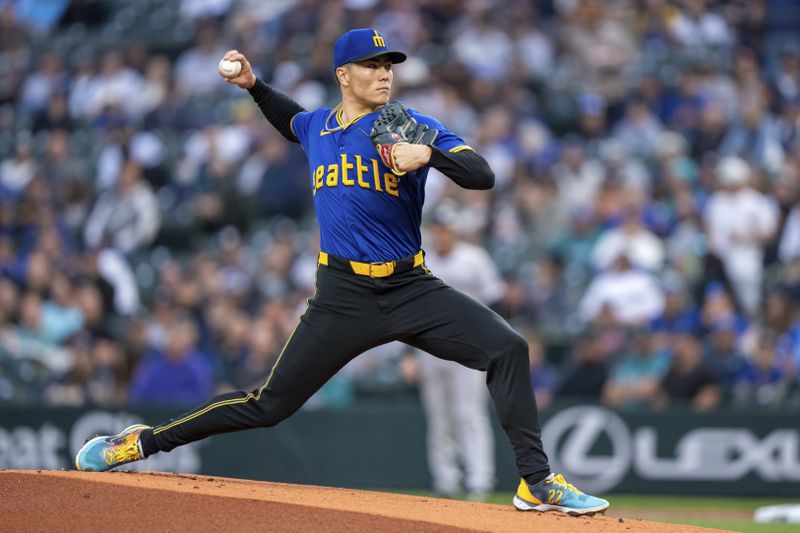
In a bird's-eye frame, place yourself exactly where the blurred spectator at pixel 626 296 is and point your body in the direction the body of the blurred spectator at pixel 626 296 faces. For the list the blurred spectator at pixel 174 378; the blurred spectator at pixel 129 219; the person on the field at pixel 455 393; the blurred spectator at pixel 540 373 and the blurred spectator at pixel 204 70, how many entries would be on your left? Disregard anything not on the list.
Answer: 0

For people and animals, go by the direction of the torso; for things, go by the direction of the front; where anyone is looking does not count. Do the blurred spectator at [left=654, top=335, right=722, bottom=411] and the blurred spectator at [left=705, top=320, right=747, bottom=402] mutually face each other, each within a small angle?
no

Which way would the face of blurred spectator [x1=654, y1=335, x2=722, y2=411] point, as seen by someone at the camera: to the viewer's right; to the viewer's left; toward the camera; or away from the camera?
toward the camera

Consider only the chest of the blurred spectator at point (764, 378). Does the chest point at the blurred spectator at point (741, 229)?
no

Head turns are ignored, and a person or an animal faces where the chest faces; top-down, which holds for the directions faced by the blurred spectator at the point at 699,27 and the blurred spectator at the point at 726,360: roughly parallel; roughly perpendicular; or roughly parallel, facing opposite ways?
roughly parallel

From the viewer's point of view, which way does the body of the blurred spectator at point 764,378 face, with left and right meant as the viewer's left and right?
facing the viewer

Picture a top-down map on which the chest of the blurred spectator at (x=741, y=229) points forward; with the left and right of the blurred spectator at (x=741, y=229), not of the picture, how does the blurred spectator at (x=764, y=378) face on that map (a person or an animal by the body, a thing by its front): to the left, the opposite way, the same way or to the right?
the same way

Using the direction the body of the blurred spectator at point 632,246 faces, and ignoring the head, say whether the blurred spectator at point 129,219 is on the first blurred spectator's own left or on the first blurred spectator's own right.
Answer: on the first blurred spectator's own right

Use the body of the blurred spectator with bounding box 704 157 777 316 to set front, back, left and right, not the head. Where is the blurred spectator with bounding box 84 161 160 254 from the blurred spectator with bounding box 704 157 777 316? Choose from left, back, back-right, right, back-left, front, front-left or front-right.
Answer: right

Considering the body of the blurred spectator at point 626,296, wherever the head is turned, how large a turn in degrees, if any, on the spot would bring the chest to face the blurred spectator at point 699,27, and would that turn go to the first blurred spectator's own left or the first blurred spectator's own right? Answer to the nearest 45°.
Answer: approximately 180°

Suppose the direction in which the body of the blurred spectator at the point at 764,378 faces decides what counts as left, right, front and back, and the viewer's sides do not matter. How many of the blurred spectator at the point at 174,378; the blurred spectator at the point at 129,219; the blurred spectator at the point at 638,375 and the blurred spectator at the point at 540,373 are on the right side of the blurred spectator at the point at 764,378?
4

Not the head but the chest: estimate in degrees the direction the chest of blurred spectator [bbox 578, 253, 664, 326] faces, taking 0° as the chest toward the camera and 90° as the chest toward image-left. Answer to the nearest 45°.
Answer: approximately 0°

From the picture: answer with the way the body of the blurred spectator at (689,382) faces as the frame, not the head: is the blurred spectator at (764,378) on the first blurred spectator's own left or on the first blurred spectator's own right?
on the first blurred spectator's own left

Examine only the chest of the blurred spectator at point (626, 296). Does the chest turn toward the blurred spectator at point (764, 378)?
no

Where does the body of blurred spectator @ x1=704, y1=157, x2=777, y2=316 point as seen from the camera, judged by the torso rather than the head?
toward the camera

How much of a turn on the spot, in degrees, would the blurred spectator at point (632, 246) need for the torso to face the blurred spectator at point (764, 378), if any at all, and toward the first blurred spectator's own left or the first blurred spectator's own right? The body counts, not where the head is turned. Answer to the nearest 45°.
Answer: approximately 45° to the first blurred spectator's own left
